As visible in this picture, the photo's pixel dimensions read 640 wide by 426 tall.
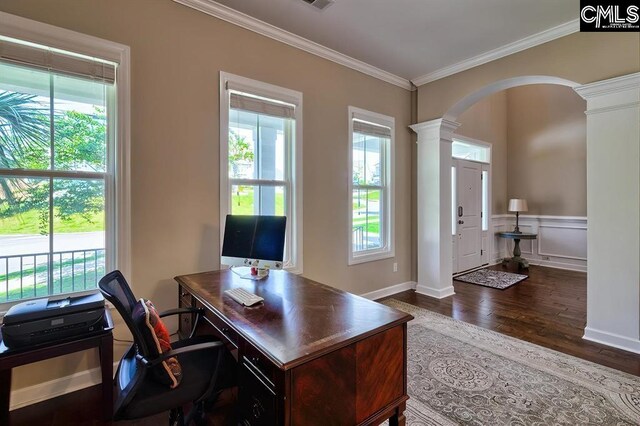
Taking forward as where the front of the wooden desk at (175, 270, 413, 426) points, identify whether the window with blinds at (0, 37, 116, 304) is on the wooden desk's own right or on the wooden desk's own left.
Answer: on the wooden desk's own right

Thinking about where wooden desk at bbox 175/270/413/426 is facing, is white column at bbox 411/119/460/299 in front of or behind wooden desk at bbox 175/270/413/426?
behind

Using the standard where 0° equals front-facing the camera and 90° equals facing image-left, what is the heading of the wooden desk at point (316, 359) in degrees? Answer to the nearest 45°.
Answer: approximately 45°

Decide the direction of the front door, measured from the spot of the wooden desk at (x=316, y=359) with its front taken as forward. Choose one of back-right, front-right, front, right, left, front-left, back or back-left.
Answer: back

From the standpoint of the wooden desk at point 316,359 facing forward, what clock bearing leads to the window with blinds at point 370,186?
The window with blinds is roughly at 5 o'clock from the wooden desk.

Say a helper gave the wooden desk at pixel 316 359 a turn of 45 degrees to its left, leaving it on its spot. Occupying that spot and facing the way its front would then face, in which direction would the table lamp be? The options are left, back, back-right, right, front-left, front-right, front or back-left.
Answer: back-left

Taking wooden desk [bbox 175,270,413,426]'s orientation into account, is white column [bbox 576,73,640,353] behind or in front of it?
behind
